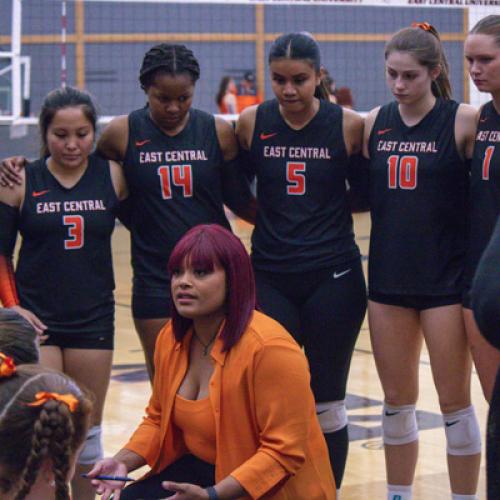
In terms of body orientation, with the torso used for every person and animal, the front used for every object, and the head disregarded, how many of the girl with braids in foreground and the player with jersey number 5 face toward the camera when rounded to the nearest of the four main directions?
1

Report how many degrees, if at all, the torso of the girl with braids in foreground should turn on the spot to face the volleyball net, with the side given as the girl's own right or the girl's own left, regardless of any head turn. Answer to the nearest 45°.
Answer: approximately 45° to the girl's own left

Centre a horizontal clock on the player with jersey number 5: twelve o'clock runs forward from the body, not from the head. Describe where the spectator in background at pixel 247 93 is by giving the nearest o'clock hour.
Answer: The spectator in background is roughly at 6 o'clock from the player with jersey number 5.

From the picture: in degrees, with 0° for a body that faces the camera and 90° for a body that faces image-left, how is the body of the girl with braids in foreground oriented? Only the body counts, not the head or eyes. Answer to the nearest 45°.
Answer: approximately 225°

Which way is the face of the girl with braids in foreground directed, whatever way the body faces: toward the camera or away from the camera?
away from the camera

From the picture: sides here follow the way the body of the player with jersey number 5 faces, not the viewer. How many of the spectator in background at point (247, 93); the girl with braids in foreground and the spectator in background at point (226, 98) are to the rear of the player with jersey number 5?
2

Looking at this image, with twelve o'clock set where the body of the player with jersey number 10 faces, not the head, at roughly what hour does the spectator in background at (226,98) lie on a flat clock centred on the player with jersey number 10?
The spectator in background is roughly at 4 o'clock from the player with jersey number 10.

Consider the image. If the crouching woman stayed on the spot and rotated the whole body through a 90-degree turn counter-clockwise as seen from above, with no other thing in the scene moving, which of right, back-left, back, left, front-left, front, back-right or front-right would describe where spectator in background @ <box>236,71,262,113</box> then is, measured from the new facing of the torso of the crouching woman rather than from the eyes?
back-left
